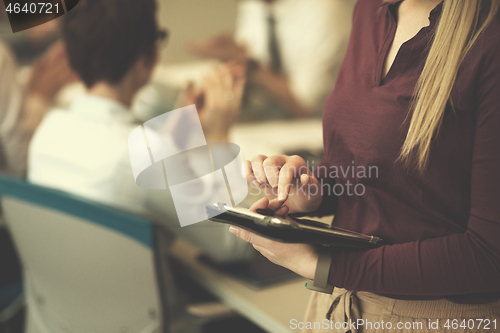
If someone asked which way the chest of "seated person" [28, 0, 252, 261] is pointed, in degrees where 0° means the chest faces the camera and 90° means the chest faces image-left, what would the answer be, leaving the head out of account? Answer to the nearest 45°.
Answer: approximately 225°

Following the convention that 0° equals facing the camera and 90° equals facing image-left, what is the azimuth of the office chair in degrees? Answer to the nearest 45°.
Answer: approximately 225°

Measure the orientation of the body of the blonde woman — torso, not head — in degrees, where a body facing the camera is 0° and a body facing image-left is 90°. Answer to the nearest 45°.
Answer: approximately 45°

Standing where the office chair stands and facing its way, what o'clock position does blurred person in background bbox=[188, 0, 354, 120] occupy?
The blurred person in background is roughly at 12 o'clock from the office chair.

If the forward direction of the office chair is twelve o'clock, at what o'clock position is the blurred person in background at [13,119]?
The blurred person in background is roughly at 10 o'clock from the office chair.

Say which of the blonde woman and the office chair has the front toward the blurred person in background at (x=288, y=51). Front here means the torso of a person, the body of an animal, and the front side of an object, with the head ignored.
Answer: the office chair
